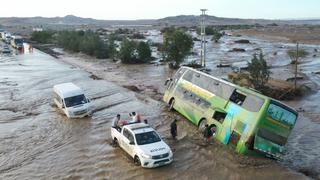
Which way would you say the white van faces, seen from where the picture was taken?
facing the viewer and to the right of the viewer

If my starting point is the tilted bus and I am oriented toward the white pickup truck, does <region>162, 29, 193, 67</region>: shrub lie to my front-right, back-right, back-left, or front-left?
back-right

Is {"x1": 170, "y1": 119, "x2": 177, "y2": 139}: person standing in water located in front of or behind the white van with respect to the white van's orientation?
in front

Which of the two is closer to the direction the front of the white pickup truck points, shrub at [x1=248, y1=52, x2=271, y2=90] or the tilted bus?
the tilted bus

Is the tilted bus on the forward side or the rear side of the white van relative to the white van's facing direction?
on the forward side

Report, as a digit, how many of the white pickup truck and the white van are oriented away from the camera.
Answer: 0

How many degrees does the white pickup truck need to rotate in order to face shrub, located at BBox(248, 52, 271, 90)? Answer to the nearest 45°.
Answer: approximately 90° to its left

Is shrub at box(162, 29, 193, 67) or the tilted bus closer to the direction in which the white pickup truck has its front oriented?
the tilted bus

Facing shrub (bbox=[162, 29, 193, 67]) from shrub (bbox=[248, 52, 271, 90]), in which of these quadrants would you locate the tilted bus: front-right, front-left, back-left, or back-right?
back-left

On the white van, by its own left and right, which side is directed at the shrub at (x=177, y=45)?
left

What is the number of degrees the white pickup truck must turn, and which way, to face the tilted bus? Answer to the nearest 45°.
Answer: approximately 45° to its left
